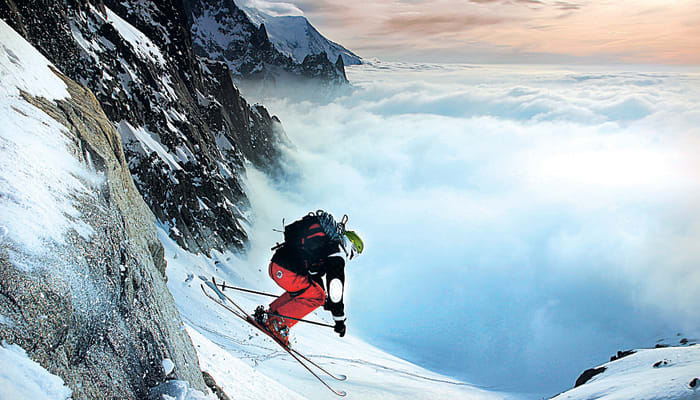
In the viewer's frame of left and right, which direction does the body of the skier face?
facing to the right of the viewer

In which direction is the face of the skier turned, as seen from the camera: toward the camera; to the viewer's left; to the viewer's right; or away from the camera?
to the viewer's right
